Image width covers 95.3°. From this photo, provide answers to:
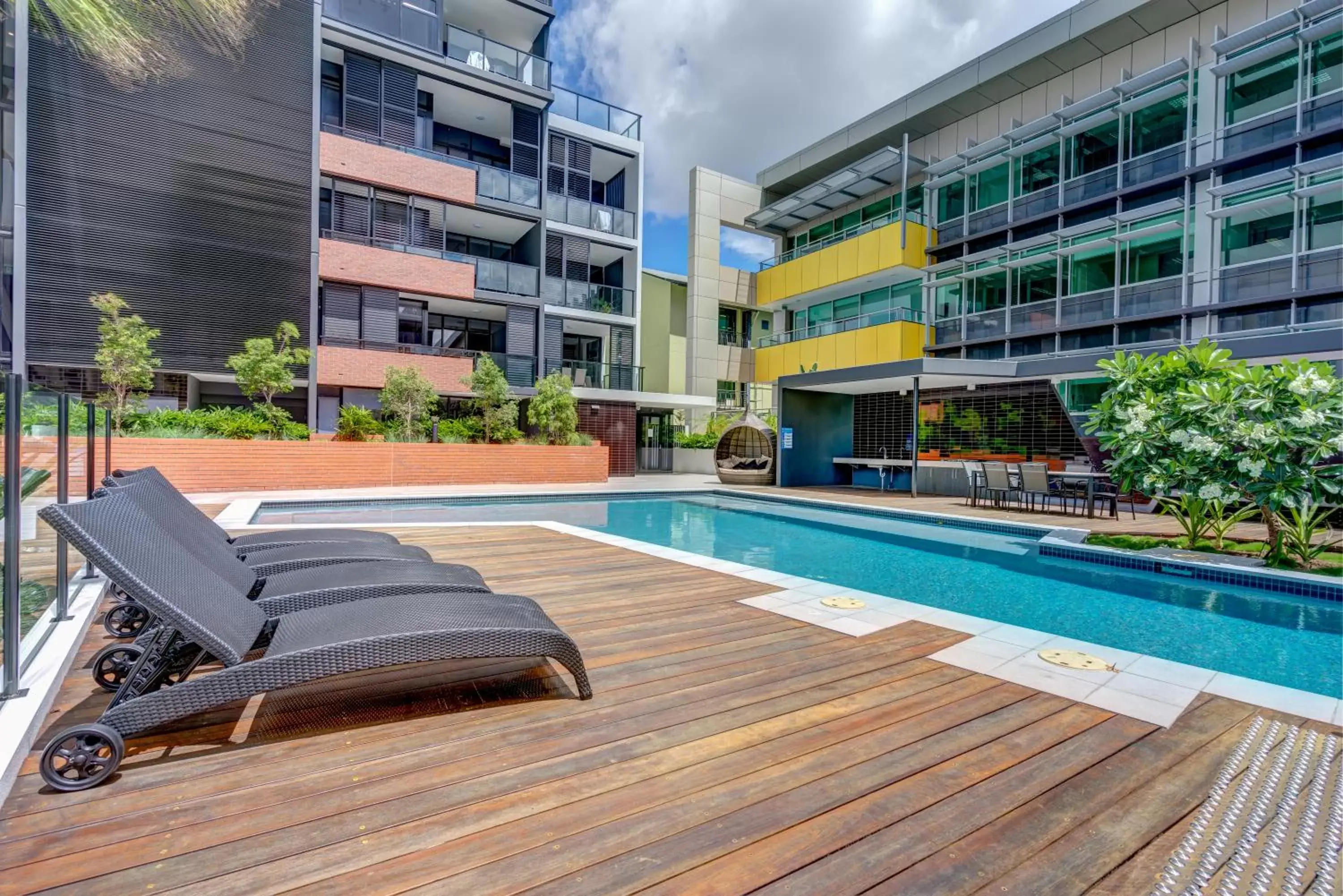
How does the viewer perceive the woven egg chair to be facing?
facing the viewer

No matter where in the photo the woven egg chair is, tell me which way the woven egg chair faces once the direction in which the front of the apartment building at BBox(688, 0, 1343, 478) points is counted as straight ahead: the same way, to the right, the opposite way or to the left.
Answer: to the left

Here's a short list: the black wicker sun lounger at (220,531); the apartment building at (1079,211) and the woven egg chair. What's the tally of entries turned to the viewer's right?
1

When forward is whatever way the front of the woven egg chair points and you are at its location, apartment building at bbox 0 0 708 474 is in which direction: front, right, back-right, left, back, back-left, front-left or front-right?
right

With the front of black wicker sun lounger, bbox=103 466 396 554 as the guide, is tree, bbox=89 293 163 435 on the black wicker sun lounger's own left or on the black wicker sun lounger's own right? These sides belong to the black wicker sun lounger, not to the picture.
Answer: on the black wicker sun lounger's own left

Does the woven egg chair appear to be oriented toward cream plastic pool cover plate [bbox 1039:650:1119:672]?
yes

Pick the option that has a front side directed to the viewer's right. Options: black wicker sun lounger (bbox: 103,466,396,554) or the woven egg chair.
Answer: the black wicker sun lounger

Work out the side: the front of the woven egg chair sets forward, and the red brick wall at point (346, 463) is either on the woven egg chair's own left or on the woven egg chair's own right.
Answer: on the woven egg chair's own right

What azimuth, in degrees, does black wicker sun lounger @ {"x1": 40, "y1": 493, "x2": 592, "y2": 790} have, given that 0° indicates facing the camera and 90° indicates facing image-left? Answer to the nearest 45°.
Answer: approximately 270°

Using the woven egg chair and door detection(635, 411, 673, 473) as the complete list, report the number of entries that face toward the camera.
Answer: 2

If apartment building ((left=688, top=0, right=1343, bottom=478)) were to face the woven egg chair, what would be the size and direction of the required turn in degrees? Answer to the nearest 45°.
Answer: approximately 45° to its right

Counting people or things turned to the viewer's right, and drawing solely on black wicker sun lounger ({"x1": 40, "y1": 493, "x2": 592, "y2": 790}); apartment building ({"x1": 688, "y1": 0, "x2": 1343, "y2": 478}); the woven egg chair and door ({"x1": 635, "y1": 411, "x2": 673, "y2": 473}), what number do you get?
1

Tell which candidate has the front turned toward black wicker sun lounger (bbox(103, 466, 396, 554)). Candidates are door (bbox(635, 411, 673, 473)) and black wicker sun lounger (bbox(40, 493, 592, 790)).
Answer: the door

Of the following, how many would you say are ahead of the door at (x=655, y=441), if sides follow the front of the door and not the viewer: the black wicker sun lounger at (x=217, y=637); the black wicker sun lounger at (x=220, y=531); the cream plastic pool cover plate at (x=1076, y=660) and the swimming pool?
4

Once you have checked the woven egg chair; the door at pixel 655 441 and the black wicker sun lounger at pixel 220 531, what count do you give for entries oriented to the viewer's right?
1

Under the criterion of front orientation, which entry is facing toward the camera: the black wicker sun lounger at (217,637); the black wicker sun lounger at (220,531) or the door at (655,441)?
the door

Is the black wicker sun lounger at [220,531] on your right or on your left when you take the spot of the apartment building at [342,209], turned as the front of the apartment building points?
on your right

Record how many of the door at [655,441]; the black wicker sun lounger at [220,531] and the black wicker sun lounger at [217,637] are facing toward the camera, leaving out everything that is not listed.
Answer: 1
